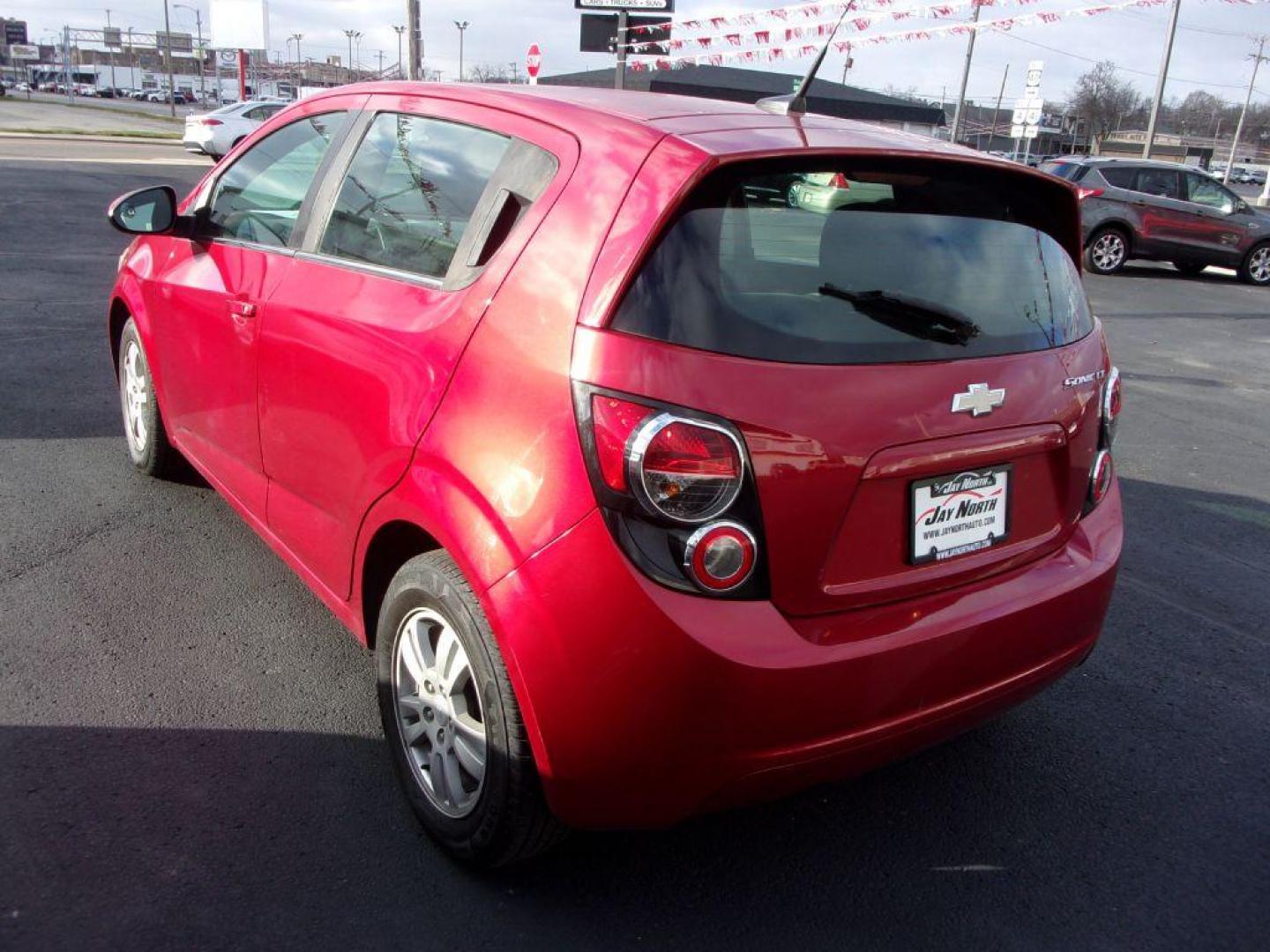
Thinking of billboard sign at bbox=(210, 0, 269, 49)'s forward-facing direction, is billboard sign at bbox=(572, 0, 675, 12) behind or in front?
in front

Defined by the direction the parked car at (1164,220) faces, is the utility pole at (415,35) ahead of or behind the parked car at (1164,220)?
behind

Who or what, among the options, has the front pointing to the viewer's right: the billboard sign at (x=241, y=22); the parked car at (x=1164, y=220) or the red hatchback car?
the parked car

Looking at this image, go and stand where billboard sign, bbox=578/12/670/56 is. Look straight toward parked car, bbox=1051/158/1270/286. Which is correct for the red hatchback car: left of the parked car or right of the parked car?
right

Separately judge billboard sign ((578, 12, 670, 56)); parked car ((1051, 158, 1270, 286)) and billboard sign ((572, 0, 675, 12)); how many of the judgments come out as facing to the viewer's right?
1

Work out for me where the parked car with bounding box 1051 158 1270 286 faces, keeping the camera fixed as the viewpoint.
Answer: facing to the right of the viewer

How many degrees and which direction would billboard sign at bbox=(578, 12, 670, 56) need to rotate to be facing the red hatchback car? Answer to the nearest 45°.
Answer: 0° — it already faces it

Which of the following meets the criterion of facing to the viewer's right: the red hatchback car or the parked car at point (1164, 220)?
the parked car

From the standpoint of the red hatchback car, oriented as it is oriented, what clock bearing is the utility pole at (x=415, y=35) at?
The utility pole is roughly at 1 o'clock from the red hatchback car.

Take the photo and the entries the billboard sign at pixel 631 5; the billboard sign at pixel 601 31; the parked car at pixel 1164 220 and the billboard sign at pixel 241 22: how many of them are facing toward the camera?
3
